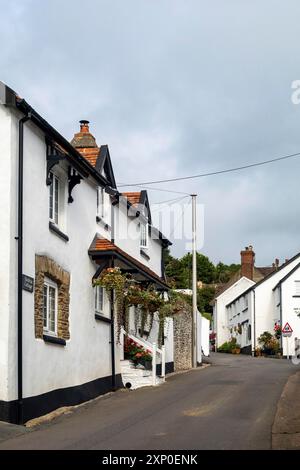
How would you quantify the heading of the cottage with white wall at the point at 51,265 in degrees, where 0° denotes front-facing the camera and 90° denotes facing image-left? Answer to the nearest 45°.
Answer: approximately 315°

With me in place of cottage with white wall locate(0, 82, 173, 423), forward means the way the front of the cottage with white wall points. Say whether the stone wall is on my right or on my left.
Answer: on my left
